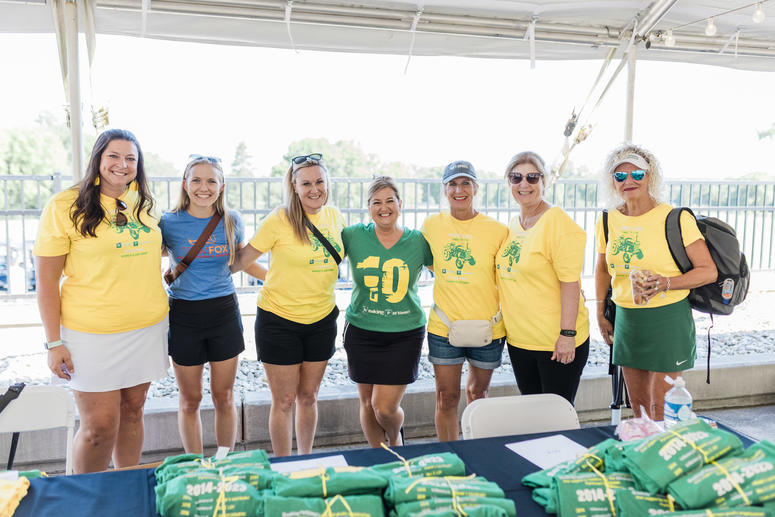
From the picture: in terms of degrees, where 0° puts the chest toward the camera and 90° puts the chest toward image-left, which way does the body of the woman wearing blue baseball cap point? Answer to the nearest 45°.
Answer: approximately 0°

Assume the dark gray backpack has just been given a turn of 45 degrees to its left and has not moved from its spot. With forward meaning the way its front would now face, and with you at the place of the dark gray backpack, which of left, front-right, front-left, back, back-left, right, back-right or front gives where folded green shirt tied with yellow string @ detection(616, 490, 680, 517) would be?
back-right

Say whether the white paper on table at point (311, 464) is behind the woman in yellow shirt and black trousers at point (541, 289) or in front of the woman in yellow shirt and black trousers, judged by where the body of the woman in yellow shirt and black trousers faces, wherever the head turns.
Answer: in front

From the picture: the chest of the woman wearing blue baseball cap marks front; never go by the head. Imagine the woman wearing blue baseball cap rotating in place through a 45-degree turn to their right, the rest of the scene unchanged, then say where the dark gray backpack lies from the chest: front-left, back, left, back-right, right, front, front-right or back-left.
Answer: back-left

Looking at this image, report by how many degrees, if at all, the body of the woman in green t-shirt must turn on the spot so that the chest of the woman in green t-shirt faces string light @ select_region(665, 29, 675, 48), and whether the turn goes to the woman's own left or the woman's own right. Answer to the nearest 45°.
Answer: approximately 135° to the woman's own left

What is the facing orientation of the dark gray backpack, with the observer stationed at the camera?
facing to the right of the viewer

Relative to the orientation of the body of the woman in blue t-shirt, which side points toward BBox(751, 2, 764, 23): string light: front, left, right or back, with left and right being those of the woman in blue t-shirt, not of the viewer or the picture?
left

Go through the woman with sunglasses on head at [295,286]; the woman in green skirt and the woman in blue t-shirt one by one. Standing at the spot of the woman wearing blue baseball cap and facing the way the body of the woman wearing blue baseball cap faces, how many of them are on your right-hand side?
2

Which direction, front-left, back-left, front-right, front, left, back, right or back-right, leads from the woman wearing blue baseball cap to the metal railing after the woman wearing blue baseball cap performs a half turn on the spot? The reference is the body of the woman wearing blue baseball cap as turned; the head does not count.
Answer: front

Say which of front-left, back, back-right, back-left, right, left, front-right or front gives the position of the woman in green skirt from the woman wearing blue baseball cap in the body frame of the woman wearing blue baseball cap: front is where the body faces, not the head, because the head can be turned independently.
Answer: left
